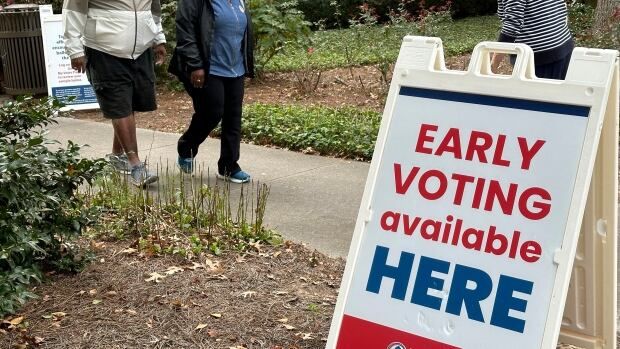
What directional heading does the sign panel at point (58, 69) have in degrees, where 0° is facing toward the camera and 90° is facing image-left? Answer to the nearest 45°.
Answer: approximately 0°

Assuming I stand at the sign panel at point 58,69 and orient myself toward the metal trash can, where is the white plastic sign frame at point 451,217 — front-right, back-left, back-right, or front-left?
back-left

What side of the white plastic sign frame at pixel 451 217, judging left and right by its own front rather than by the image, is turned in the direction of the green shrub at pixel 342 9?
back
